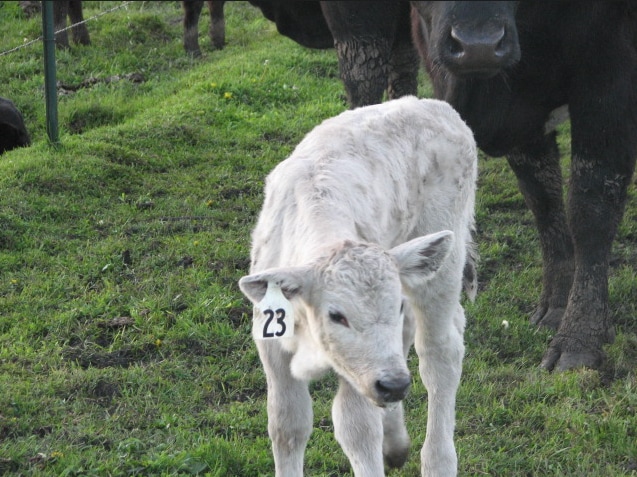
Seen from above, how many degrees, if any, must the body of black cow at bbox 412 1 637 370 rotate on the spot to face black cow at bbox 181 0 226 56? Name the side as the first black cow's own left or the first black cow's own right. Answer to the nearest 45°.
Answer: approximately 90° to the first black cow's own right

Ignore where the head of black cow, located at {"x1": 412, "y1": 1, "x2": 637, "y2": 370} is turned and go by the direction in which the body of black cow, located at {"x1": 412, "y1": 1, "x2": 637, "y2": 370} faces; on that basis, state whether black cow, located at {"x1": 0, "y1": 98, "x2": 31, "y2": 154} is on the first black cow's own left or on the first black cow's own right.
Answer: on the first black cow's own right

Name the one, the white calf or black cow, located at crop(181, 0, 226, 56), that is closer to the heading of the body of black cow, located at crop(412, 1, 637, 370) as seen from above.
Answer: the white calf

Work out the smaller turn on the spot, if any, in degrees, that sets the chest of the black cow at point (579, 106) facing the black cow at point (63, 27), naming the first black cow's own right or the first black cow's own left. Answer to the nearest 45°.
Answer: approximately 90° to the first black cow's own right

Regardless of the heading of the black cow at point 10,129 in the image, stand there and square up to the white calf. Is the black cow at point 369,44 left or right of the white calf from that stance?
left

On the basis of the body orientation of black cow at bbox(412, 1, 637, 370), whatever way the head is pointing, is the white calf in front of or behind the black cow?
in front

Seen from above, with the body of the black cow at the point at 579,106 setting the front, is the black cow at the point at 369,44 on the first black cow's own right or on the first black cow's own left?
on the first black cow's own right

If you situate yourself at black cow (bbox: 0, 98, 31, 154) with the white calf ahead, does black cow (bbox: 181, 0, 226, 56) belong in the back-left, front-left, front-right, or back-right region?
back-left

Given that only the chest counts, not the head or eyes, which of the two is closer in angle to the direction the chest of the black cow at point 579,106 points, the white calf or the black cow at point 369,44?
the white calf

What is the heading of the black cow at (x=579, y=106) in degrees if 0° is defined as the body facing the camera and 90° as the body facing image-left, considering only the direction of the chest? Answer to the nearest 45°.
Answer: approximately 45°
